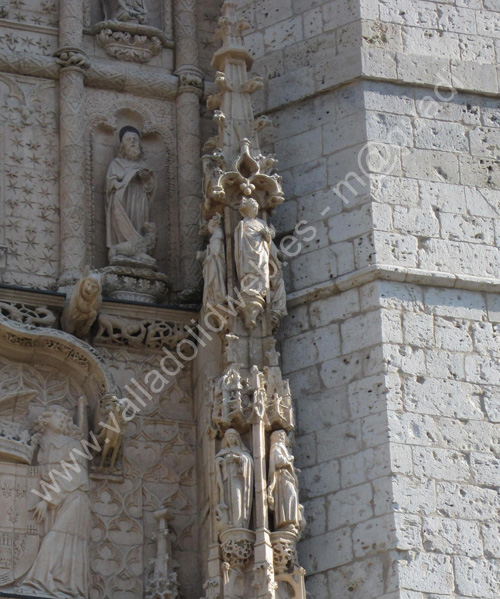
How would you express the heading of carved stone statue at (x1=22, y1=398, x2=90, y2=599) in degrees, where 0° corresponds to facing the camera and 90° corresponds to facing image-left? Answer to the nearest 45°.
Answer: approximately 315°
